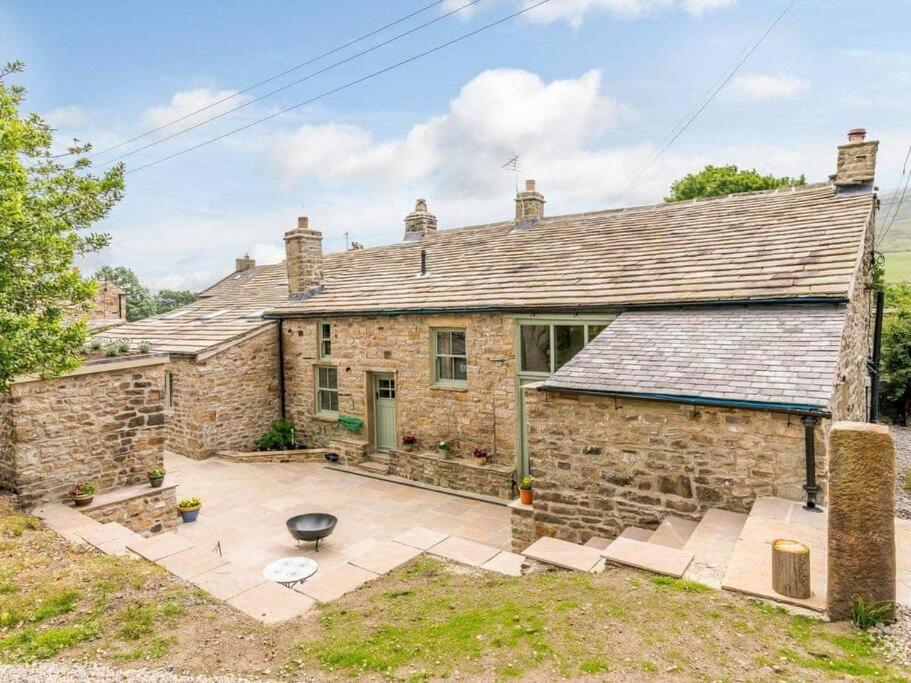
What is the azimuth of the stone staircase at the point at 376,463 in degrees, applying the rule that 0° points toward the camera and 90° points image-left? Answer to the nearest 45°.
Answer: approximately 45°

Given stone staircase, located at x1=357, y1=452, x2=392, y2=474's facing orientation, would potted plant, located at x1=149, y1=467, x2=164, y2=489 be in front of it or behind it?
in front

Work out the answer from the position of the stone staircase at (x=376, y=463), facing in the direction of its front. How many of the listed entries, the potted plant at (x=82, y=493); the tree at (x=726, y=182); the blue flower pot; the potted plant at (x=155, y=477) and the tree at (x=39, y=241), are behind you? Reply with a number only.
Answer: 1

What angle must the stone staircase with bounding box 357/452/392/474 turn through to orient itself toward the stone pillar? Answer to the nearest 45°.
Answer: approximately 45° to its left

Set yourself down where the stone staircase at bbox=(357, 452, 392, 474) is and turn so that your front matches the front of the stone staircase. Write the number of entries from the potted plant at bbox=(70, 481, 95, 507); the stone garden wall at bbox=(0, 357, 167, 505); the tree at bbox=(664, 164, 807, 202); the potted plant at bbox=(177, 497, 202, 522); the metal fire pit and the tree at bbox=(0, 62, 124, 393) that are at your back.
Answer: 1

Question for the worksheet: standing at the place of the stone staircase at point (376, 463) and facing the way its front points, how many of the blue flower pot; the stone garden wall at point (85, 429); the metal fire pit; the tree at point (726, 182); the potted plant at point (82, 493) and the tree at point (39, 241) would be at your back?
1

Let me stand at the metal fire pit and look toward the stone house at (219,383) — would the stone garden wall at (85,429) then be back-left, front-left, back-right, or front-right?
front-left

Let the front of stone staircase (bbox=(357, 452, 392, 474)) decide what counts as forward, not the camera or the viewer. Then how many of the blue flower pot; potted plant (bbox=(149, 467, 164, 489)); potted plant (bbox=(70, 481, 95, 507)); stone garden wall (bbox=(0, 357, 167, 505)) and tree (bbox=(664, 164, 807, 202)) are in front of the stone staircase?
4

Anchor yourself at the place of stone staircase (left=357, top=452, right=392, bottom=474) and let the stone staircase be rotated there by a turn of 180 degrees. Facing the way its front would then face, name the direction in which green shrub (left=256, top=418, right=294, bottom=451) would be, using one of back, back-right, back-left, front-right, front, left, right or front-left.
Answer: left

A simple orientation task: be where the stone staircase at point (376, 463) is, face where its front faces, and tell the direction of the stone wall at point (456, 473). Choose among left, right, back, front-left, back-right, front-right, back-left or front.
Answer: left

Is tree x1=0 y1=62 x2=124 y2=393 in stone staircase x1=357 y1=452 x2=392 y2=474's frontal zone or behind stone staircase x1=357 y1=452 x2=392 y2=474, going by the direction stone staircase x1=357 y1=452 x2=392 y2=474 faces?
frontal zone

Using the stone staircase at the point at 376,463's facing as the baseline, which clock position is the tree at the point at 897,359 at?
The tree is roughly at 7 o'clock from the stone staircase.

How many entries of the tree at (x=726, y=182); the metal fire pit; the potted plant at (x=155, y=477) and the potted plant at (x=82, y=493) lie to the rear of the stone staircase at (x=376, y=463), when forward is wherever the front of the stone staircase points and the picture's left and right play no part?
1

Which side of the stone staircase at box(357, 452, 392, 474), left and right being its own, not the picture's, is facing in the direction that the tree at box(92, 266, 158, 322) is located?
right

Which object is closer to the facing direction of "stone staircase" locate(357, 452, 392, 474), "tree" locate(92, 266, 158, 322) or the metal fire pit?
the metal fire pit

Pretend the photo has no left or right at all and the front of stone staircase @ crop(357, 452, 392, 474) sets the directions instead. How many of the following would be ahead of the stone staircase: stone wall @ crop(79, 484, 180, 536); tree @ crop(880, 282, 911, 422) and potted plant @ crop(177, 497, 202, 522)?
2
